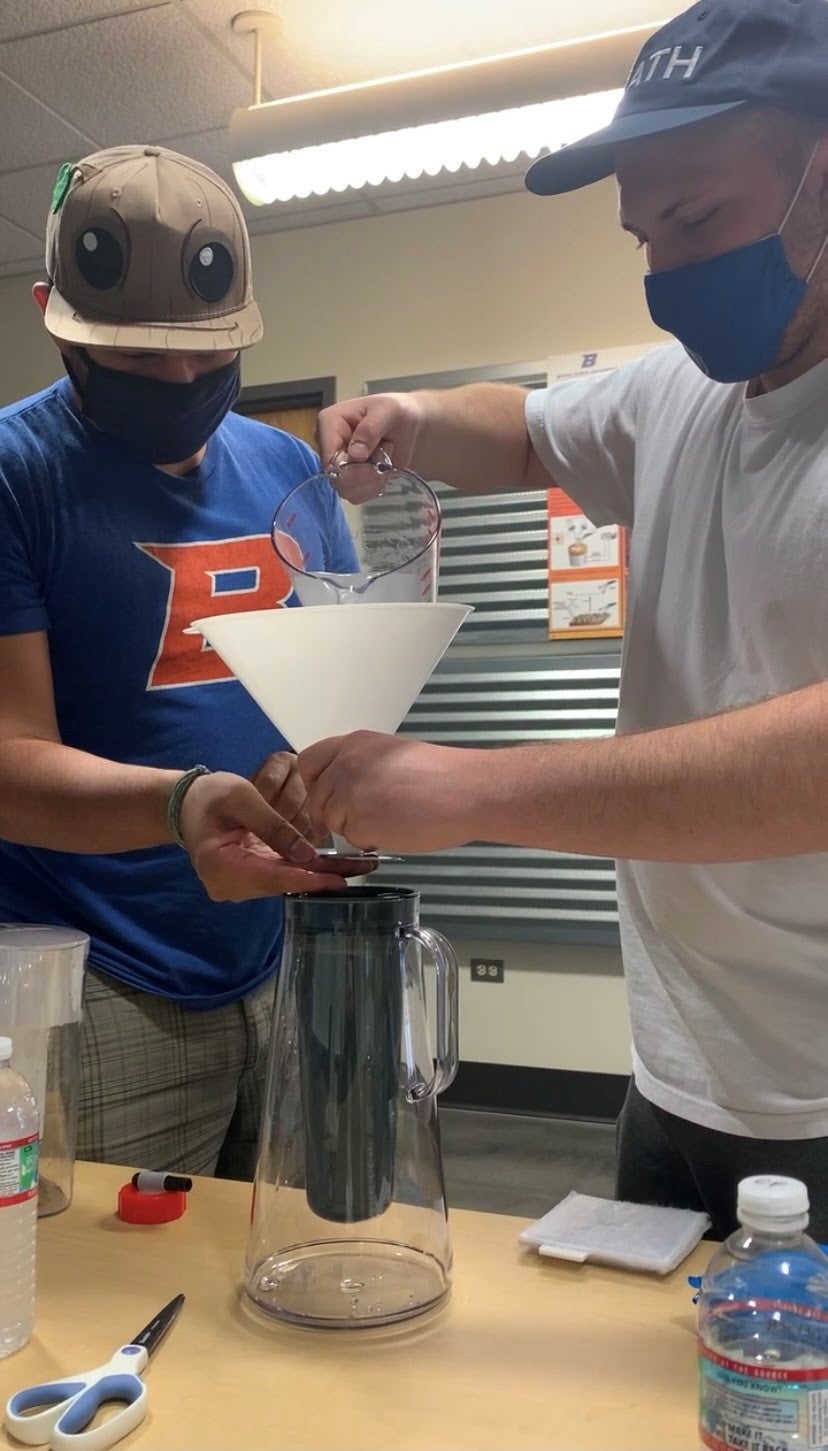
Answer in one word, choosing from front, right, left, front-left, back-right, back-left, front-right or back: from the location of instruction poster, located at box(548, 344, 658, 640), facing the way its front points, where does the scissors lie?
front

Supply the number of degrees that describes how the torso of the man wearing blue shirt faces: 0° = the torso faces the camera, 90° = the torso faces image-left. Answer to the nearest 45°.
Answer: approximately 315°

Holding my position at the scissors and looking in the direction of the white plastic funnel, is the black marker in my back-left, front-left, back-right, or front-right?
front-left

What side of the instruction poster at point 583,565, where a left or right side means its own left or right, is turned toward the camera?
front

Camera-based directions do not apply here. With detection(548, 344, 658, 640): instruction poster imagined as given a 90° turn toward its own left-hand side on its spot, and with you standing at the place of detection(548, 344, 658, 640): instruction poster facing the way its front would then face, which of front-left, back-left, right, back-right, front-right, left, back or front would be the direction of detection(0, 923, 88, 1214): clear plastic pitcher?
right

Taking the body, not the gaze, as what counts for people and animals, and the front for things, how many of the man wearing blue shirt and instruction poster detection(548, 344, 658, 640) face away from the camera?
0

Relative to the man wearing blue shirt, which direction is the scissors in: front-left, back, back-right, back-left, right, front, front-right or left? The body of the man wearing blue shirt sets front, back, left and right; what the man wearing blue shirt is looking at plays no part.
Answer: front-right

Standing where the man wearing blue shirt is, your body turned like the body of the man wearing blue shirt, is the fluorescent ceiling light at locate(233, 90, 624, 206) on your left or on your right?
on your left

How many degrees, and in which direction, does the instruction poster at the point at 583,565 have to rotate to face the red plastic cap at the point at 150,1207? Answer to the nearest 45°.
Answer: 0° — it already faces it

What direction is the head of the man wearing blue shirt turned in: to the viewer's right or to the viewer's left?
to the viewer's right

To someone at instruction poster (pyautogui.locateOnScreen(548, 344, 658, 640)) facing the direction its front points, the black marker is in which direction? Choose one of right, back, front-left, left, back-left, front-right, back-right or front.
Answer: front
